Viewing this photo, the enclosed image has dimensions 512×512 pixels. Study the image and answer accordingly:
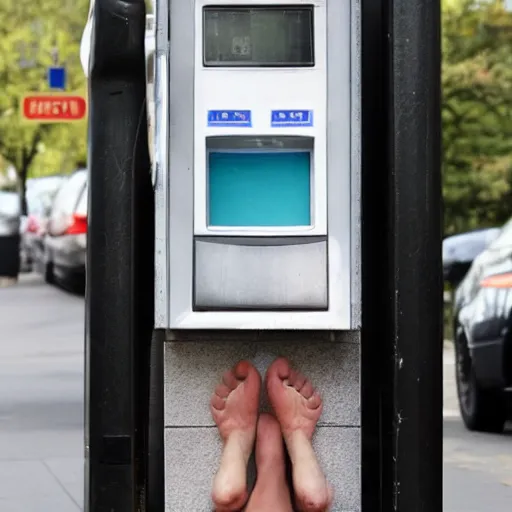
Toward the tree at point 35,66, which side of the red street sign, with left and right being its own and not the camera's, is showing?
back

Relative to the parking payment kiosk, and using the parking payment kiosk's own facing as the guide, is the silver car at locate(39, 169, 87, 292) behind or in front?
behind

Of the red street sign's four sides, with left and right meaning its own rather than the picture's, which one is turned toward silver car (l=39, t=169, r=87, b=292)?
front

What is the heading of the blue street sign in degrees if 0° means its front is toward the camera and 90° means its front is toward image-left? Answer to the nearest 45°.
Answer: approximately 0°

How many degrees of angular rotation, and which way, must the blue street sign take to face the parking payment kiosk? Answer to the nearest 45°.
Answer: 0° — it already faces it

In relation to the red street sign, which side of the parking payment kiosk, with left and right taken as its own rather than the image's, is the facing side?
back

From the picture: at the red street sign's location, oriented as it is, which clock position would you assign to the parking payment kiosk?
The parking payment kiosk is roughly at 12 o'clock from the red street sign.

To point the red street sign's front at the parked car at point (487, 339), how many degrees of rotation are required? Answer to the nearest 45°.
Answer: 0° — it already faces it

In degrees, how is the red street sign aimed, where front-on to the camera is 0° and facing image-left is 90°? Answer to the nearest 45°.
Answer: approximately 0°
